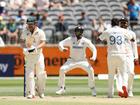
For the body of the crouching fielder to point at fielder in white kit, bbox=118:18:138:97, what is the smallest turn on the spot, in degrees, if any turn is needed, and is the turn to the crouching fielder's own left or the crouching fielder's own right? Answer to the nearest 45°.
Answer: approximately 90° to the crouching fielder's own left

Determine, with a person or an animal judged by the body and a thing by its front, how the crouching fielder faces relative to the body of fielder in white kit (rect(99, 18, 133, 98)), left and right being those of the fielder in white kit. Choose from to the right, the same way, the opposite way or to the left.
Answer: the opposite way

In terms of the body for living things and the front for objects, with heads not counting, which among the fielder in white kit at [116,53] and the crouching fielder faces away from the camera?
the fielder in white kit

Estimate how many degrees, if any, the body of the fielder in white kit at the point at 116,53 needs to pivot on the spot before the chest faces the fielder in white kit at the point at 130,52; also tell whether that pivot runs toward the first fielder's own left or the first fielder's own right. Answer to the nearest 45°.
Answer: approximately 45° to the first fielder's own right

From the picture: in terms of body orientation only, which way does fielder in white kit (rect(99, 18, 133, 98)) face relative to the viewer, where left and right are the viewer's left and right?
facing away from the viewer

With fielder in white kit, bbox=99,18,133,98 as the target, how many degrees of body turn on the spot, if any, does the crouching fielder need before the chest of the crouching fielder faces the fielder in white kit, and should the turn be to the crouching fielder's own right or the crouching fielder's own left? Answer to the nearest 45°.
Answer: approximately 45° to the crouching fielder's own left

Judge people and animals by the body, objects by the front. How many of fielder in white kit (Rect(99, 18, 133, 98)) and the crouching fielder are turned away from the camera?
1

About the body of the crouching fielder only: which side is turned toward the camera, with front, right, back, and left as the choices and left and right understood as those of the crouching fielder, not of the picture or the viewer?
front
